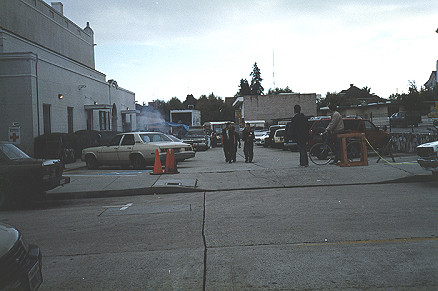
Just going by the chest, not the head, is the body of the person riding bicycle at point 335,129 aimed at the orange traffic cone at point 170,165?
yes

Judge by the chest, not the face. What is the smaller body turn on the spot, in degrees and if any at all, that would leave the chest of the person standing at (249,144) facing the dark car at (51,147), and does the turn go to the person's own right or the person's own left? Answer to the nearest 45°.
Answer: approximately 90° to the person's own right

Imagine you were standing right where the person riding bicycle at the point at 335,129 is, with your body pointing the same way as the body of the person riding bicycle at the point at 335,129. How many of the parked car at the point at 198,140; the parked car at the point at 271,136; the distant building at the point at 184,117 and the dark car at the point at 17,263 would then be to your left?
1

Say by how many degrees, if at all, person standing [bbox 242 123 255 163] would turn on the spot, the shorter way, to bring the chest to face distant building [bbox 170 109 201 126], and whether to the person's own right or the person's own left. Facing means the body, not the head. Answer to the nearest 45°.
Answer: approximately 180°

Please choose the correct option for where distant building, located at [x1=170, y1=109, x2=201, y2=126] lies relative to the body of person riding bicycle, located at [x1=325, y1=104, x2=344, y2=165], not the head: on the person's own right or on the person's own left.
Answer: on the person's own right

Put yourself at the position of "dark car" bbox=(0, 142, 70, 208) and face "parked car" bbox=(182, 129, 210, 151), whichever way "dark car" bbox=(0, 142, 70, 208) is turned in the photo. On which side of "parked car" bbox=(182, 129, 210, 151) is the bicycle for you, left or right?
right

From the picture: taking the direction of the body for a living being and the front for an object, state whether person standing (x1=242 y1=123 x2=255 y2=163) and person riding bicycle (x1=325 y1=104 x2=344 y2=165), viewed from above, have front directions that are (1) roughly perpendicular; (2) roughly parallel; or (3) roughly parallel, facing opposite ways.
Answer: roughly perpendicular

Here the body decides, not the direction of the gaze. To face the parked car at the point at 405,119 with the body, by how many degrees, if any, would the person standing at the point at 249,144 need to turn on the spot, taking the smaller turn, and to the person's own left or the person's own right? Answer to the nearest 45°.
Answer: approximately 135° to the person's own left

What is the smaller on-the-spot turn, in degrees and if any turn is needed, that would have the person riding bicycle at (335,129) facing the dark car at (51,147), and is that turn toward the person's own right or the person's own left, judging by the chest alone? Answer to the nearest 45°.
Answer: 0° — they already face it

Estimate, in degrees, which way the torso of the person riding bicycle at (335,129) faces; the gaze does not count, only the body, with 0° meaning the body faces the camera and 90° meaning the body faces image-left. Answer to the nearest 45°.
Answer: approximately 90°

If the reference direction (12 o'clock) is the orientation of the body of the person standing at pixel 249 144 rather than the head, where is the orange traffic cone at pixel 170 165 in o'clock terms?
The orange traffic cone is roughly at 1 o'clock from the person standing.

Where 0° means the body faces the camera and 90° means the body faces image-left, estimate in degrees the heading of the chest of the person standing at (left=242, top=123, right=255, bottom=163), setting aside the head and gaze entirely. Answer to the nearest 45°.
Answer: approximately 0°

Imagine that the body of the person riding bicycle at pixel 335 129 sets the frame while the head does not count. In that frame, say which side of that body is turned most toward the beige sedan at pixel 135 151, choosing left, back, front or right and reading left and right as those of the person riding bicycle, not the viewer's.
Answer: front

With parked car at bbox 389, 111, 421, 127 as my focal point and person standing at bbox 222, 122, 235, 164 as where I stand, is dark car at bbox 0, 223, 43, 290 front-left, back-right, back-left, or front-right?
back-right

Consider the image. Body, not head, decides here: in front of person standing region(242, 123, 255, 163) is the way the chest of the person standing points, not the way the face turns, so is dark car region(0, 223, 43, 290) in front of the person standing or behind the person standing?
in front

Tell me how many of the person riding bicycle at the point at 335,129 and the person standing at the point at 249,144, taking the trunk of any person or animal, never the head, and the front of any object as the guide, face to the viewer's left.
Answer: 1

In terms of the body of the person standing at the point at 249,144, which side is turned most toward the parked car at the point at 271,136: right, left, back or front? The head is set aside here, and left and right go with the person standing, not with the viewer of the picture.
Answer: back
